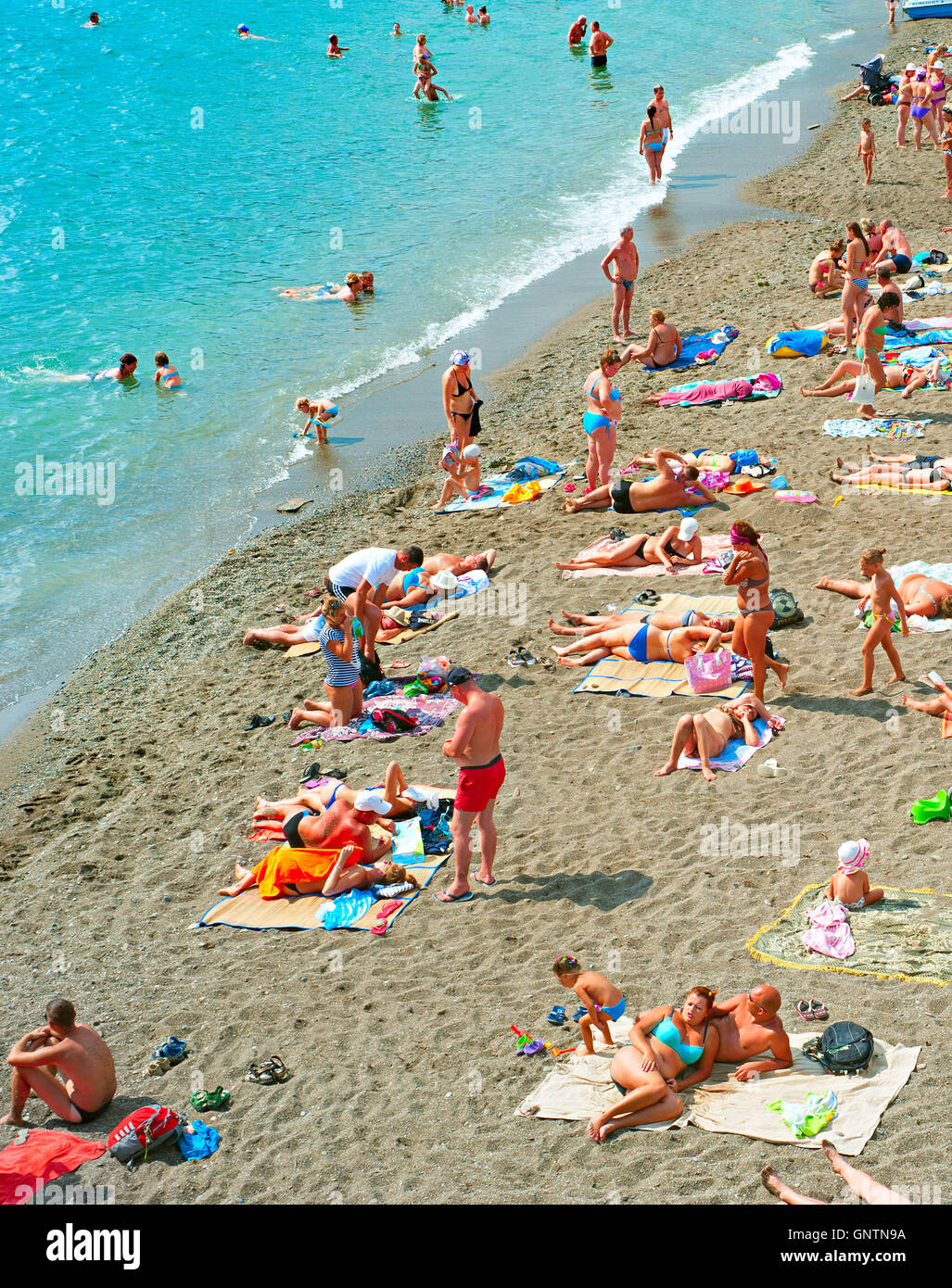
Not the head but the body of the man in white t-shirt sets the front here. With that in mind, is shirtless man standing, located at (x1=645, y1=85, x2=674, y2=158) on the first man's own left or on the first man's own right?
on the first man's own left

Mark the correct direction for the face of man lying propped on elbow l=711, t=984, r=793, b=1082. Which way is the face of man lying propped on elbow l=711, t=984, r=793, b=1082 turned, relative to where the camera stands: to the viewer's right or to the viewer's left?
to the viewer's left

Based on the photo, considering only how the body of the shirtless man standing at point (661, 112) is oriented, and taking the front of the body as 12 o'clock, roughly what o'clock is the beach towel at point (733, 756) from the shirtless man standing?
The beach towel is roughly at 12 o'clock from the shirtless man standing.

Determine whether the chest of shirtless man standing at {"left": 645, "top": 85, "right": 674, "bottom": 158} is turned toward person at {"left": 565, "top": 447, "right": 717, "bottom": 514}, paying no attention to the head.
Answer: yes

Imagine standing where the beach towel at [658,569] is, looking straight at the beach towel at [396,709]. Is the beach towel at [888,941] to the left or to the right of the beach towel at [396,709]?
left

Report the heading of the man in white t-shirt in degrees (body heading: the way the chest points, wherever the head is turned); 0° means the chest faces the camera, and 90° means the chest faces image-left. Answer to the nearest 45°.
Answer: approximately 270°

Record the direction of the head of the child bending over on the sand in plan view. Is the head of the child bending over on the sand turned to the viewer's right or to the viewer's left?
to the viewer's left

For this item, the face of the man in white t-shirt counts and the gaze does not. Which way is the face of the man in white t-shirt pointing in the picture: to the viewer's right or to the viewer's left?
to the viewer's right

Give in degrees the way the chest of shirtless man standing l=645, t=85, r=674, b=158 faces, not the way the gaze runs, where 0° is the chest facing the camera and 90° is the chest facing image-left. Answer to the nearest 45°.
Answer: approximately 0°

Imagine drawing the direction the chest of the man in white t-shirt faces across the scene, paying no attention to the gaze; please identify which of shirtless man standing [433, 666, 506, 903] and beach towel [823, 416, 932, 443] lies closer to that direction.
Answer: the beach towel
